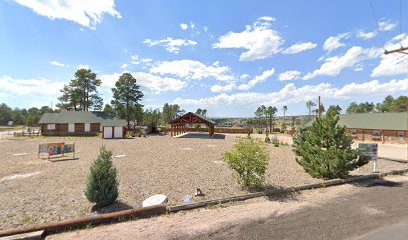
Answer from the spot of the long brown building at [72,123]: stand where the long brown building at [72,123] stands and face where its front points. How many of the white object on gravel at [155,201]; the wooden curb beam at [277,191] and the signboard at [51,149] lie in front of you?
3

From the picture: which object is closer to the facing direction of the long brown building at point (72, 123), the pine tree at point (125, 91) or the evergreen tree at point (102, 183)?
the evergreen tree

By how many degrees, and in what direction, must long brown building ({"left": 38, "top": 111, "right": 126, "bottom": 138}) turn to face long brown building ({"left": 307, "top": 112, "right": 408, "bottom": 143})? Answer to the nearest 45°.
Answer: approximately 45° to its left

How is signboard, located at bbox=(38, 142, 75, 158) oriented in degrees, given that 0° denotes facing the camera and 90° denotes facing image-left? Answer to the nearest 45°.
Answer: approximately 0°

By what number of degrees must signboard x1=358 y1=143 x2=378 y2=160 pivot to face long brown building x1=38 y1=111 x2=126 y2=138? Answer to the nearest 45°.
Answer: approximately 90° to its right

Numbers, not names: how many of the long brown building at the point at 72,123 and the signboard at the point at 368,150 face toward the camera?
2

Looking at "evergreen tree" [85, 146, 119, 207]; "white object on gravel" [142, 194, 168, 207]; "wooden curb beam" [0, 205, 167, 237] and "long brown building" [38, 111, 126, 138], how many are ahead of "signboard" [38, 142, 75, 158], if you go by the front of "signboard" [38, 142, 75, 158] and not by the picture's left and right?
3

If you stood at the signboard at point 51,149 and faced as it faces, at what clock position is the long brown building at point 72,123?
The long brown building is roughly at 6 o'clock from the signboard.

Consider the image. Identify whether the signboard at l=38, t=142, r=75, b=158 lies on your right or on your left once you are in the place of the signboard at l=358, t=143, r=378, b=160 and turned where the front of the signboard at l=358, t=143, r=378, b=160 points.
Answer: on your right

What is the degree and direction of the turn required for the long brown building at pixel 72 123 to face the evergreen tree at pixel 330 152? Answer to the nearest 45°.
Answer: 0° — it already faces it

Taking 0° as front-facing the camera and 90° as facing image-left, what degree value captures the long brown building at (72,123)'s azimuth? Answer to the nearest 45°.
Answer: approximately 0°

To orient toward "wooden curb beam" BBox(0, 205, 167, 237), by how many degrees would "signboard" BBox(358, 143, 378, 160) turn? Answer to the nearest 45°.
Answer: approximately 45° to its right

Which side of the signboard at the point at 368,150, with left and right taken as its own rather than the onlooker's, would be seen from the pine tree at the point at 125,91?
right
